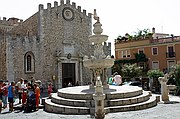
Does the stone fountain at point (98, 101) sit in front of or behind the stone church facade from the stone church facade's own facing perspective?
in front

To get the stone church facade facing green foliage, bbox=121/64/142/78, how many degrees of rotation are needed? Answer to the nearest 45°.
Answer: approximately 90° to its left

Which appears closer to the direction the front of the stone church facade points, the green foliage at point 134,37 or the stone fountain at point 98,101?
the stone fountain

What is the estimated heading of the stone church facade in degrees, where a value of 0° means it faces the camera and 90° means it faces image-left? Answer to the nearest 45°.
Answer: approximately 315°

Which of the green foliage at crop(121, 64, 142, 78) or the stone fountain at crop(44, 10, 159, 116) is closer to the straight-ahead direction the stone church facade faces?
the stone fountain

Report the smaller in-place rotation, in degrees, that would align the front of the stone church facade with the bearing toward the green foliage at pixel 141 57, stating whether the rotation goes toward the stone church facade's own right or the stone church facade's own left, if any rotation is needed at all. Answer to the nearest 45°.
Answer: approximately 90° to the stone church facade's own left

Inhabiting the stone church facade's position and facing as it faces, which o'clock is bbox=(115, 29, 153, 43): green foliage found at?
The green foliage is roughly at 9 o'clock from the stone church facade.

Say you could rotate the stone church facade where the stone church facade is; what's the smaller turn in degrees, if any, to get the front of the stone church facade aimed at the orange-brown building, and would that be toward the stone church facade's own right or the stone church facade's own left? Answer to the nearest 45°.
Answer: approximately 90° to the stone church facade's own left
